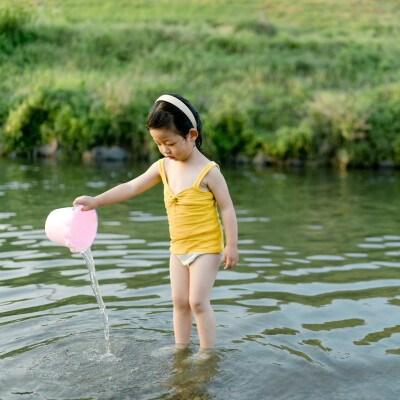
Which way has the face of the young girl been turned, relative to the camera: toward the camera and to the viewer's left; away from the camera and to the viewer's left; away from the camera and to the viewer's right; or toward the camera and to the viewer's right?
toward the camera and to the viewer's left

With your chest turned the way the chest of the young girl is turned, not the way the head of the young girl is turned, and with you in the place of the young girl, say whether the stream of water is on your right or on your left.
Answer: on your right
